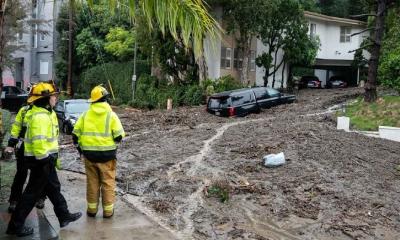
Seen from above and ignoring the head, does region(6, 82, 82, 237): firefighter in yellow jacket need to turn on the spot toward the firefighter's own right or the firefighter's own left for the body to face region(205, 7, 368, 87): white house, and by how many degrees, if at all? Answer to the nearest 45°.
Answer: approximately 45° to the firefighter's own left

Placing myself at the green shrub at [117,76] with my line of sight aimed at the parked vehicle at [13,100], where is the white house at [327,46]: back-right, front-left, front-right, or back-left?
back-left

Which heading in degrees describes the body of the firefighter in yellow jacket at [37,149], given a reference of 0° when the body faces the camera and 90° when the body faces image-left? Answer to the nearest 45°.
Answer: approximately 270°

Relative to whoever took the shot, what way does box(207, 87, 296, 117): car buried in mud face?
facing away from the viewer and to the right of the viewer

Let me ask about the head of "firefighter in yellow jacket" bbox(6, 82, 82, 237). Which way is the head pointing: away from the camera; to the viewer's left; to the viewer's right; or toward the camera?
to the viewer's right

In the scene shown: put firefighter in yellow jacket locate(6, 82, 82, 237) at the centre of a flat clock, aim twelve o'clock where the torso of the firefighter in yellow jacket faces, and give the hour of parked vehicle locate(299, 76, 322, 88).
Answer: The parked vehicle is roughly at 10 o'clock from the firefighter in yellow jacket.
